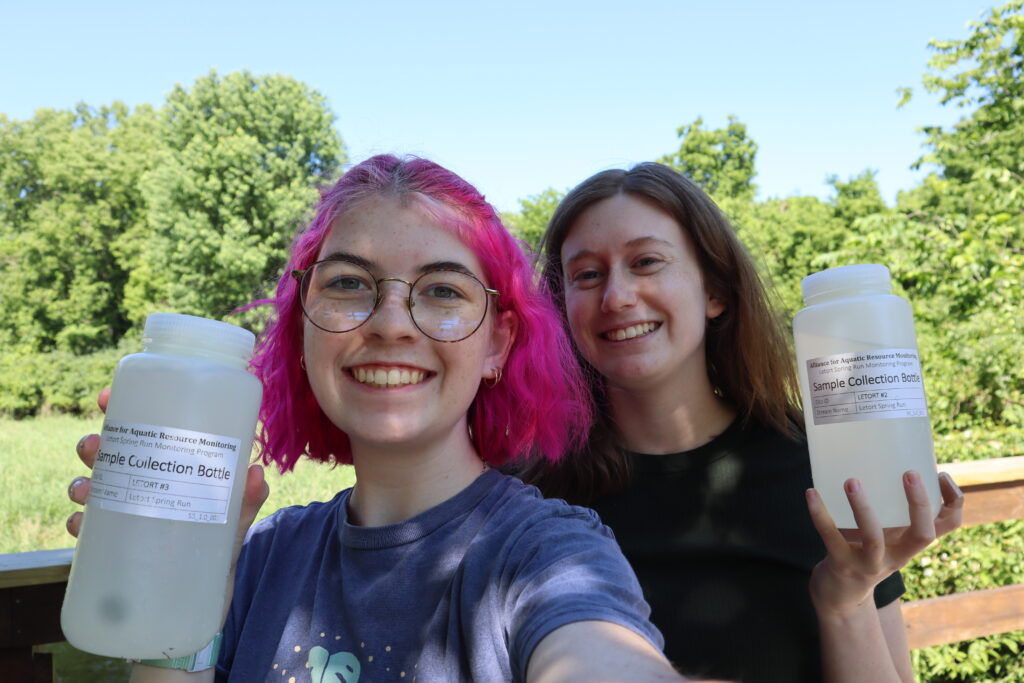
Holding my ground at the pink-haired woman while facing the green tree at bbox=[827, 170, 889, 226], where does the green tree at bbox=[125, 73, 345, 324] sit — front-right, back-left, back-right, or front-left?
front-left

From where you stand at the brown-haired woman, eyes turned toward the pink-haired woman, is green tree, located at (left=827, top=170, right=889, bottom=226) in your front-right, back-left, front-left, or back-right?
back-right

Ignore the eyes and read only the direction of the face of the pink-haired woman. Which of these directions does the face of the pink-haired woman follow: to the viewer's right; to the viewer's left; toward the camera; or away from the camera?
toward the camera

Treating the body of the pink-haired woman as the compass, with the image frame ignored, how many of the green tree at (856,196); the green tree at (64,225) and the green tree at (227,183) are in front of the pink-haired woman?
0

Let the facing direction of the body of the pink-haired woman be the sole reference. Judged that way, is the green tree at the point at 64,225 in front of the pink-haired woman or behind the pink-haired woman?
behind

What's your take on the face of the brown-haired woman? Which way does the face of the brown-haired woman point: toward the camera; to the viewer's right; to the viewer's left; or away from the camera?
toward the camera

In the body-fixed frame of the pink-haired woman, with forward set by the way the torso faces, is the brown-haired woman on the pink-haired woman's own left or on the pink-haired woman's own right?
on the pink-haired woman's own left

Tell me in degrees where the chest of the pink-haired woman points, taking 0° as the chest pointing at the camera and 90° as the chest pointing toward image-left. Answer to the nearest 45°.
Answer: approximately 0°

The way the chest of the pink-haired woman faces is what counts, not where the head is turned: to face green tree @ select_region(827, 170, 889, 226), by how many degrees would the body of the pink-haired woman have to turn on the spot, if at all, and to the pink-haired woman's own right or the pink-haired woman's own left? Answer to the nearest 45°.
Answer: approximately 135° to the pink-haired woman's own left

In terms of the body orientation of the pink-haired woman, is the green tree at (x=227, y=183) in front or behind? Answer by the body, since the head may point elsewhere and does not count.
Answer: behind
